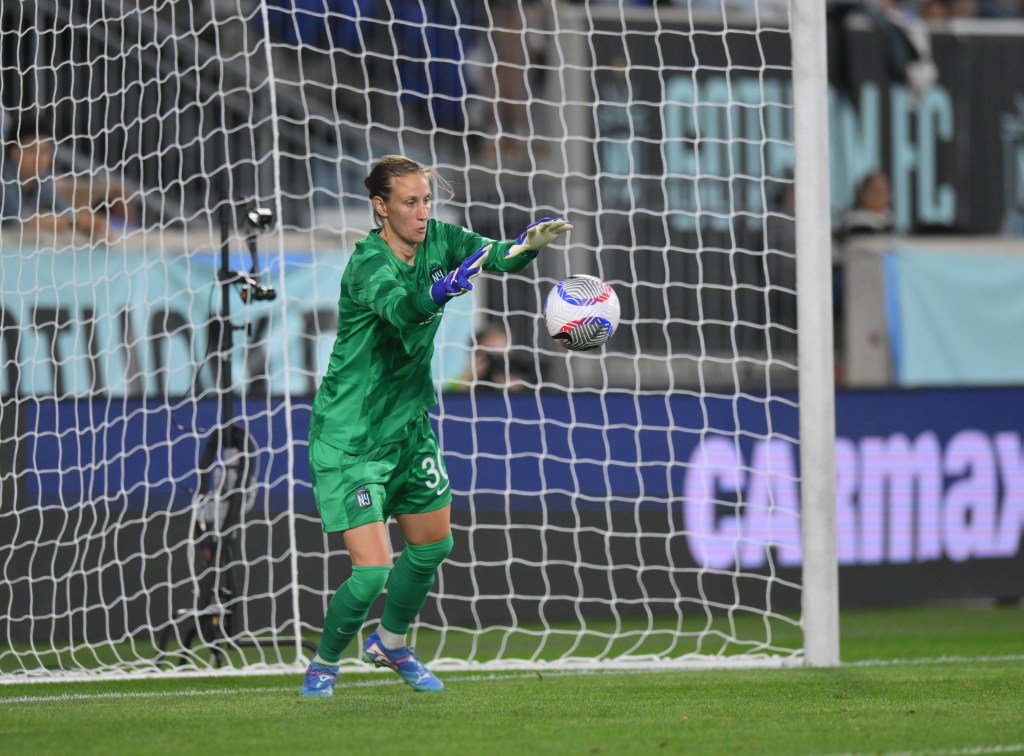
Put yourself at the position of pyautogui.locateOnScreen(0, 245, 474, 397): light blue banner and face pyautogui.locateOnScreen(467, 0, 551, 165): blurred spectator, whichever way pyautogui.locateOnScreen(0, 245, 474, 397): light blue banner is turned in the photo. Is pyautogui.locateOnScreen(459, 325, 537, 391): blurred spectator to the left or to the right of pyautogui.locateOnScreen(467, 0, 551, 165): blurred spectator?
right

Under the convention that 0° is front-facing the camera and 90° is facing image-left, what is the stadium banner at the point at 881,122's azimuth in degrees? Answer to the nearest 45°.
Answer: approximately 0°

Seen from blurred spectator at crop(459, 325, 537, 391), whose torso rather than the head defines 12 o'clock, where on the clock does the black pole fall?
The black pole is roughly at 1 o'clock from the blurred spectator.

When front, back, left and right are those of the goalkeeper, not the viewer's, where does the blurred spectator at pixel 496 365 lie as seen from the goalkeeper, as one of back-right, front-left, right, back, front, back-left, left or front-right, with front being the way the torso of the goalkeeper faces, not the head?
back-left

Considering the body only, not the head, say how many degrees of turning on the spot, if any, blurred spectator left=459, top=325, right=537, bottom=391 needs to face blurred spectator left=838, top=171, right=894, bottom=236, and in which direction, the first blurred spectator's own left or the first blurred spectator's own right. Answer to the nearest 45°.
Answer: approximately 135° to the first blurred spectator's own left

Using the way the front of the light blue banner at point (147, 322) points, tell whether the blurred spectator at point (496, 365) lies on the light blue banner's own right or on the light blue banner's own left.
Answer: on the light blue banner's own left

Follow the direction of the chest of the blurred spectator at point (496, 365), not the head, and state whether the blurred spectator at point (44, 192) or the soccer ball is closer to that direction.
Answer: the soccer ball

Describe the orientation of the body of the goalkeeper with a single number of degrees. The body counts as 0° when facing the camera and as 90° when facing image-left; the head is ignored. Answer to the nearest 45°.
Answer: approximately 315°
